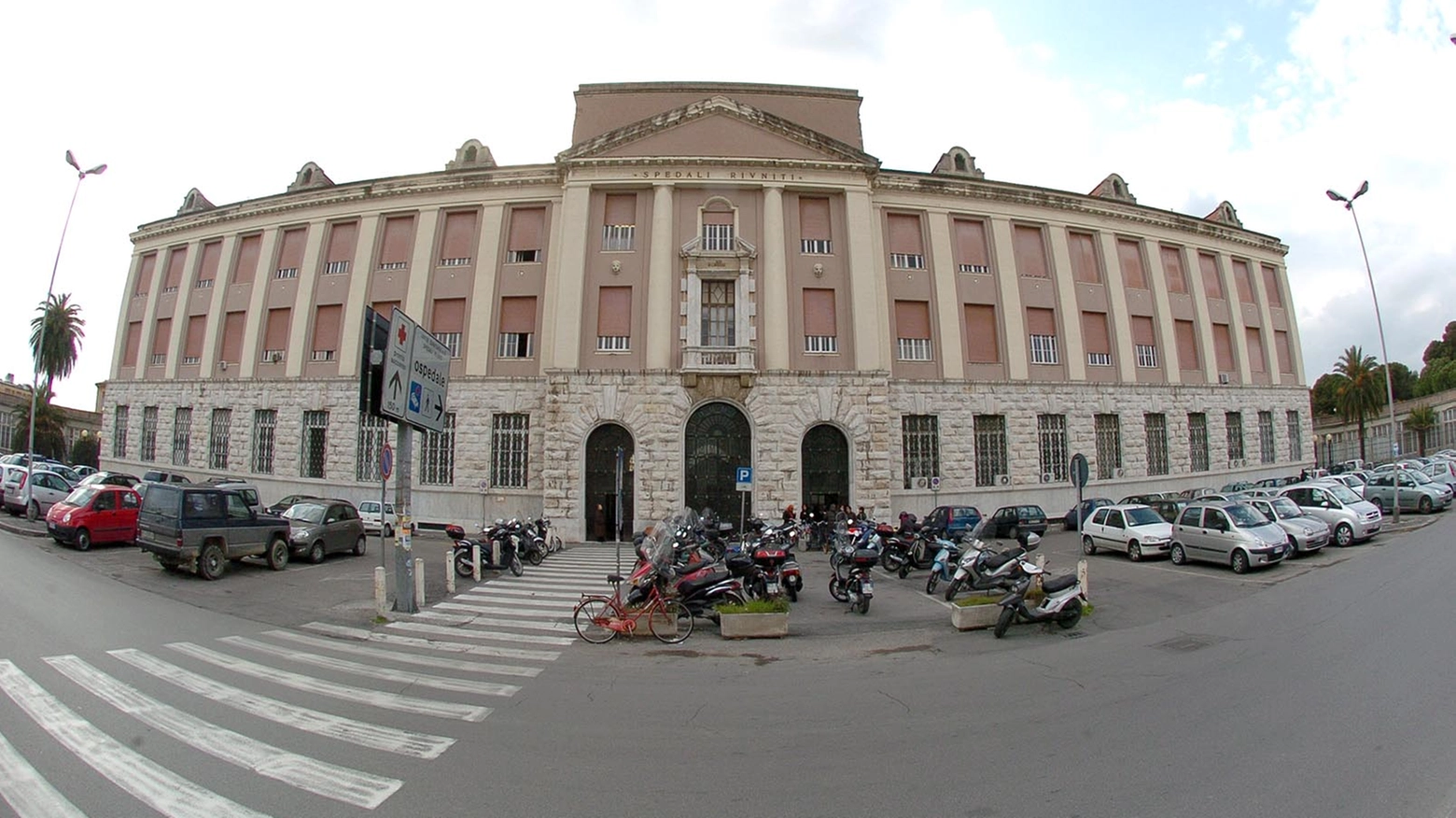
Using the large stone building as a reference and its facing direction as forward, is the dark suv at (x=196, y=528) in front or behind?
in front

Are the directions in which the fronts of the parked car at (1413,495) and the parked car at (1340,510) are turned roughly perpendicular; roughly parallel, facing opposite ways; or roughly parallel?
roughly parallel

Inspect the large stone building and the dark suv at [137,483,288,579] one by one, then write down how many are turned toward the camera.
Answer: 1

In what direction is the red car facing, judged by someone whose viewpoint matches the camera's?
facing the viewer and to the left of the viewer

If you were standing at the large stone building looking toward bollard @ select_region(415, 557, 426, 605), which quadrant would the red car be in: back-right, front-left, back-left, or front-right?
front-right

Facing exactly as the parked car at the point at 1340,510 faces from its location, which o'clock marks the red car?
The red car is roughly at 3 o'clock from the parked car.

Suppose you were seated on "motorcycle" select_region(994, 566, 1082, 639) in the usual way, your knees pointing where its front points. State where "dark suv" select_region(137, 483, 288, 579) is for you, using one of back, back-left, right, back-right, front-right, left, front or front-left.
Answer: front-right

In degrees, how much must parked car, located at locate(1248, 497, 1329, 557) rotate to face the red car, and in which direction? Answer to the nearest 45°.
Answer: approximately 90° to its right

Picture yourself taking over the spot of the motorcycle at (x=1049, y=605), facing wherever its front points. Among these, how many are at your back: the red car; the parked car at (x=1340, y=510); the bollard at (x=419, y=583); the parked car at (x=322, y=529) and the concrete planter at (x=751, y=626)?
1

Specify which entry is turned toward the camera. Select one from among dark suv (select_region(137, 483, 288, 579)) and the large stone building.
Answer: the large stone building

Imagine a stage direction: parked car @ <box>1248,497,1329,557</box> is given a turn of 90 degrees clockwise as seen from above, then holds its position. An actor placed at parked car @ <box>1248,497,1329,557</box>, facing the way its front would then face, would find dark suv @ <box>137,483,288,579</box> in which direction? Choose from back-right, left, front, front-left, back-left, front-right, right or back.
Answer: front

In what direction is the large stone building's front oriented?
toward the camera
